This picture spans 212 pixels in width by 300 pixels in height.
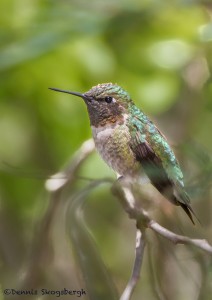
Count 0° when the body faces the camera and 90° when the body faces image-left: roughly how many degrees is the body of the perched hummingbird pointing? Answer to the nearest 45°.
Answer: approximately 90°
